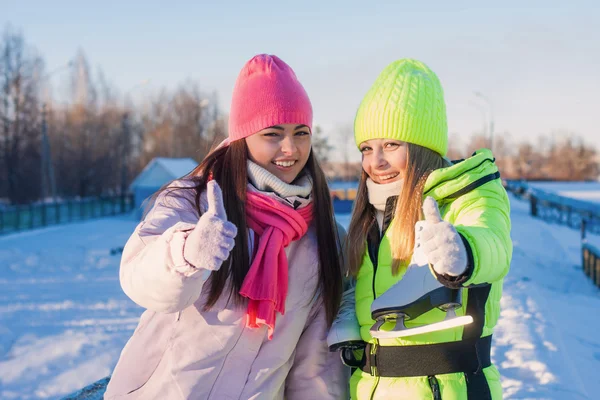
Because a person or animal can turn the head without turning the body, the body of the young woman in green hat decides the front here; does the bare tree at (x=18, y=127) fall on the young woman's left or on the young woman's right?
on the young woman's right

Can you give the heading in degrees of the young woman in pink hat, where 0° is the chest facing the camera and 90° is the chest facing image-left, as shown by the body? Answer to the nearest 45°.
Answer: approximately 315°

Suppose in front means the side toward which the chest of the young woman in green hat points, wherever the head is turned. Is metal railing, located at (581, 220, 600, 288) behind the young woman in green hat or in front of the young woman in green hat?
behind

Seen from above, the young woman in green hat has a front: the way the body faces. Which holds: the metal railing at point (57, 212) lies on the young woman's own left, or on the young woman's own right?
on the young woman's own right

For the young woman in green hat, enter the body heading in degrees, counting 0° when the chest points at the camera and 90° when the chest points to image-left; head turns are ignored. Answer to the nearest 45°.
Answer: approximately 45°
